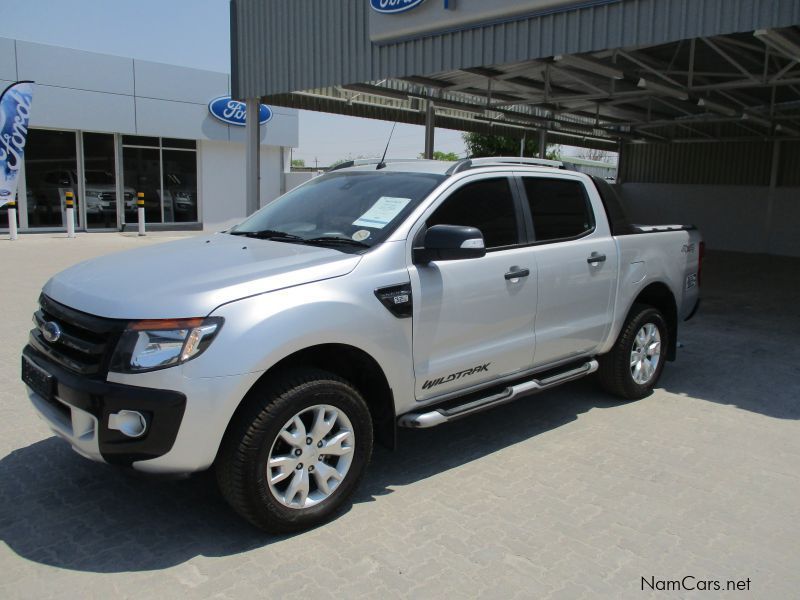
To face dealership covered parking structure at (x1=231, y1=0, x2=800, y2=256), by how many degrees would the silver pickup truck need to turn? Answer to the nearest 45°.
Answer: approximately 180°

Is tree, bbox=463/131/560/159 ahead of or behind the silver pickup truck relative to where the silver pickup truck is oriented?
behind

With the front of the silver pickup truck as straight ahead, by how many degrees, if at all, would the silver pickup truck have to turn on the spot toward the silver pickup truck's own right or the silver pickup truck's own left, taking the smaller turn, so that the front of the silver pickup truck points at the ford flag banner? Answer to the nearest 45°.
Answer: approximately 90° to the silver pickup truck's own right

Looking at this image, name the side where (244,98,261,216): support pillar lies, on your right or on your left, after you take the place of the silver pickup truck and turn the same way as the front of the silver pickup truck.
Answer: on your right

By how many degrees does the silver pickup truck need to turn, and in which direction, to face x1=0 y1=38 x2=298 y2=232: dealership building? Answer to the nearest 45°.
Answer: approximately 135° to its right

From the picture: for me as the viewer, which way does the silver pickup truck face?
facing the viewer and to the left of the viewer
